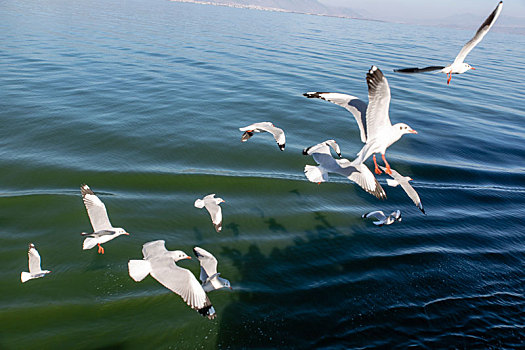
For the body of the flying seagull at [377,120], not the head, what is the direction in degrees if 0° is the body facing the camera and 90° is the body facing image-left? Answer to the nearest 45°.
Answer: approximately 270°

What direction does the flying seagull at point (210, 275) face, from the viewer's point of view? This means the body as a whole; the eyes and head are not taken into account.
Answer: to the viewer's right

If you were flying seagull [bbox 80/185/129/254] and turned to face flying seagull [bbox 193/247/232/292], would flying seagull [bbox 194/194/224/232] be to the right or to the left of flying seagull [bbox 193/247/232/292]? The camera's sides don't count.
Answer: left

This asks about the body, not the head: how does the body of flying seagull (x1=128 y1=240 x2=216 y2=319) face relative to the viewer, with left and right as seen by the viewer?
facing to the right of the viewer

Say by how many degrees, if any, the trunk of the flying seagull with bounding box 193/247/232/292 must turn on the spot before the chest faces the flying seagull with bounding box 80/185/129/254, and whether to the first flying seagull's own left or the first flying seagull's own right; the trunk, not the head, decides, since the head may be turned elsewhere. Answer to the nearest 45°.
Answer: approximately 135° to the first flying seagull's own left
